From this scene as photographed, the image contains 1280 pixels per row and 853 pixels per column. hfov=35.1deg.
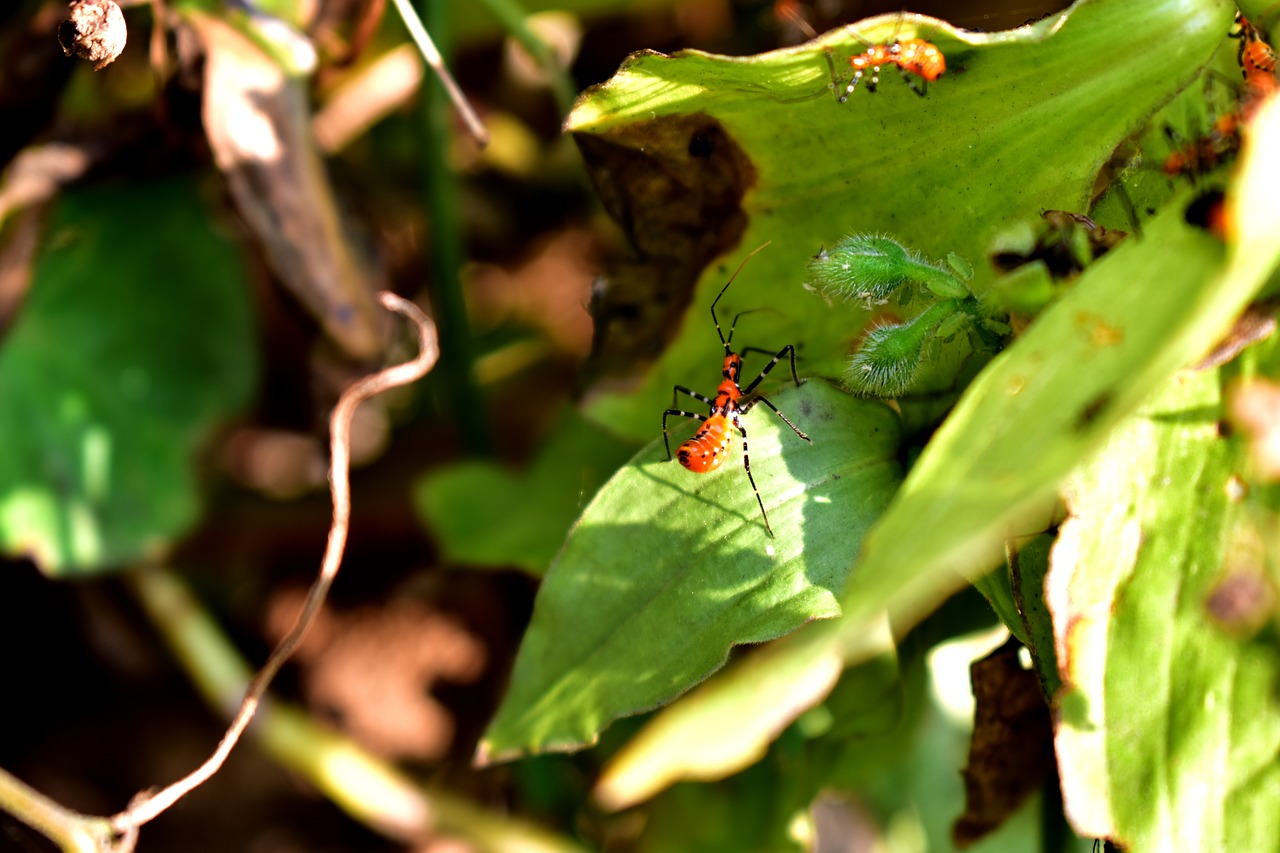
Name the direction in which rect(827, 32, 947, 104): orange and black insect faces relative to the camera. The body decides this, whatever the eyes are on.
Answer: to the viewer's left
